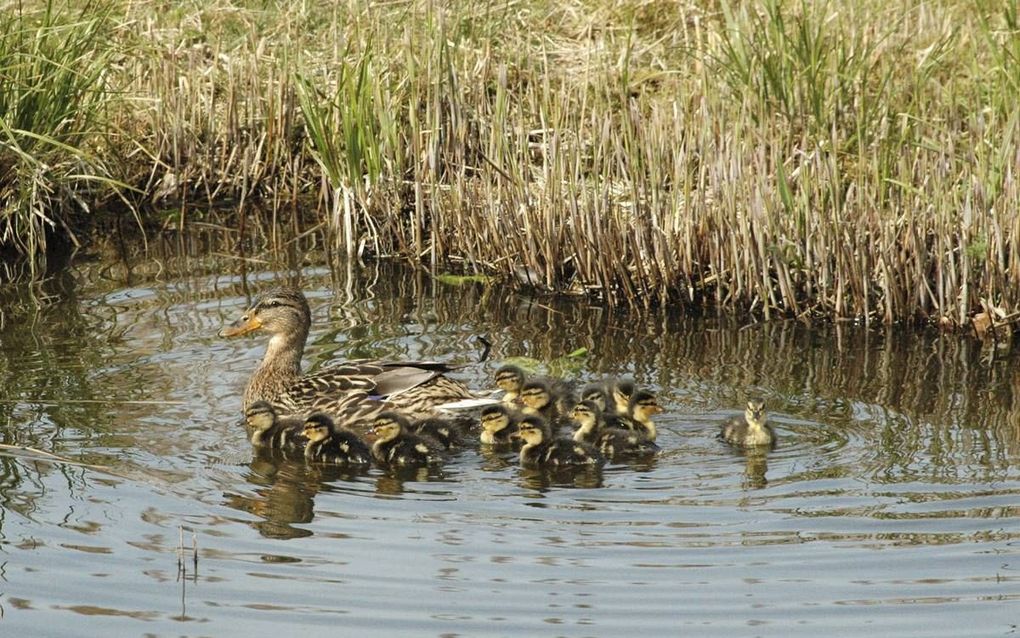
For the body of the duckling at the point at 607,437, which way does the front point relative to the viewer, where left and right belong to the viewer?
facing to the left of the viewer

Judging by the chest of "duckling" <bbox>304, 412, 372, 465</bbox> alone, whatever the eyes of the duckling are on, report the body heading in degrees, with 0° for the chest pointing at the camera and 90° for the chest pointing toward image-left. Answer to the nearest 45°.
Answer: approximately 90°

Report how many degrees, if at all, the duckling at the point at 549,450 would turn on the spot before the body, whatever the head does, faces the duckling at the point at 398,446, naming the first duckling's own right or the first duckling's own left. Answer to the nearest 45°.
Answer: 0° — it already faces it

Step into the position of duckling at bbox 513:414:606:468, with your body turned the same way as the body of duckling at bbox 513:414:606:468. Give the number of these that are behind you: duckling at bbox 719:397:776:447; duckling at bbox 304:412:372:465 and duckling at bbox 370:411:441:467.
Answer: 1

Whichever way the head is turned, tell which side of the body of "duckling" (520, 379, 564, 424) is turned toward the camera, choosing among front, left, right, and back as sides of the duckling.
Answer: left

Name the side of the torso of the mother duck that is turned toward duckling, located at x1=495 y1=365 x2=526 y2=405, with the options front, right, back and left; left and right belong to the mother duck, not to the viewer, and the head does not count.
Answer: back

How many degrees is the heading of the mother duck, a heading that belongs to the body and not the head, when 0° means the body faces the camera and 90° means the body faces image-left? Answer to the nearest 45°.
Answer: approximately 90°

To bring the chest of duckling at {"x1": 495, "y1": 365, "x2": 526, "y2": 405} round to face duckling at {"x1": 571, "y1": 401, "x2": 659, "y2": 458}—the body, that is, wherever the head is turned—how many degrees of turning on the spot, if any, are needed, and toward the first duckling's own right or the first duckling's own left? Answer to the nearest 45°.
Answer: approximately 135° to the first duckling's own left

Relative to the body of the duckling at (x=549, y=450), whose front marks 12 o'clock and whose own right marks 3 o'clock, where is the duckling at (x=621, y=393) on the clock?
the duckling at (x=621, y=393) is roughly at 4 o'clock from the duckling at (x=549, y=450).

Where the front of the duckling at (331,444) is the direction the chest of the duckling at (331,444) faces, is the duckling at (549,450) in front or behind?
behind
